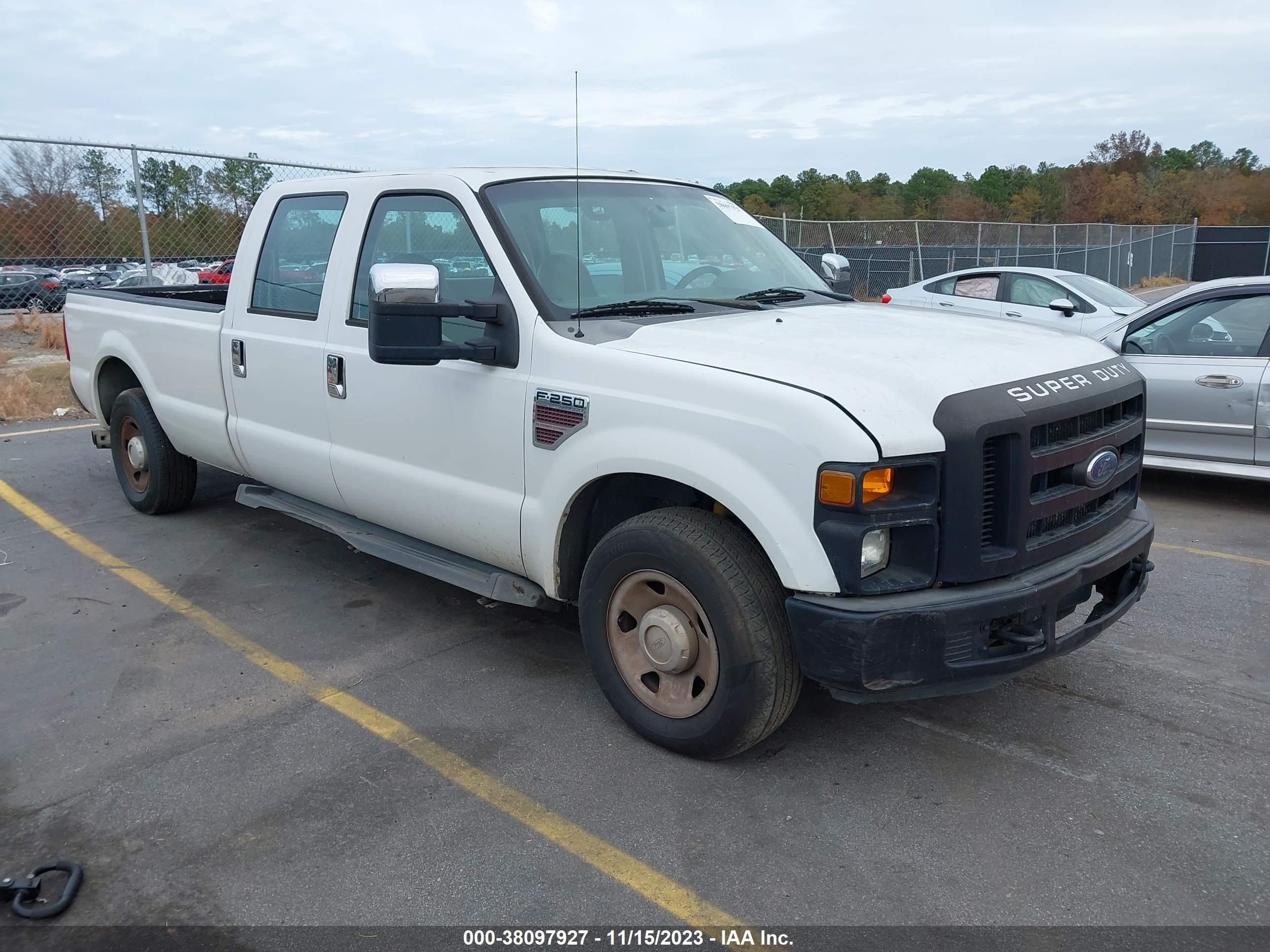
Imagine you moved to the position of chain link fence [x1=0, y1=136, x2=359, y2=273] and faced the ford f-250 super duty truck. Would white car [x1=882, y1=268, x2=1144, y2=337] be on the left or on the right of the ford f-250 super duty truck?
left

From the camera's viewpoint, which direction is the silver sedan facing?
to the viewer's left

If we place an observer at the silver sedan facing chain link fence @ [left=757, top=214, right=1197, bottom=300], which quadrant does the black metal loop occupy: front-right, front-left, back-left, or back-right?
back-left

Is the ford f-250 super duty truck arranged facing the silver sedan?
no

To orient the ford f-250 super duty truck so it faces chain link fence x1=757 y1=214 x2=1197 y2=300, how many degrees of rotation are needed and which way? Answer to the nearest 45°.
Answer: approximately 135° to its left

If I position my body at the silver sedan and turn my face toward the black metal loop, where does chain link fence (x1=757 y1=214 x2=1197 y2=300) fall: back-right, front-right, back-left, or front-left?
back-right

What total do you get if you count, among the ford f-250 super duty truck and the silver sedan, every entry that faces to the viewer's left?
1

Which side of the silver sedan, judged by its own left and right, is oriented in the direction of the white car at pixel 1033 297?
right

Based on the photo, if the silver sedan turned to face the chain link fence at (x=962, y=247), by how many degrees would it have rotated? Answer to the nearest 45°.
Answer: approximately 90° to its right

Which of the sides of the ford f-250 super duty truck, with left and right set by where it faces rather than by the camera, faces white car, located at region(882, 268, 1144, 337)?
left

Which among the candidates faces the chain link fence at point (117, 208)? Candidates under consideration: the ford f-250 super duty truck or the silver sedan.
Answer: the silver sedan

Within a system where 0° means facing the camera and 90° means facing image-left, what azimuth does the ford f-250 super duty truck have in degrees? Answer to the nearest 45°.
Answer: approximately 315°

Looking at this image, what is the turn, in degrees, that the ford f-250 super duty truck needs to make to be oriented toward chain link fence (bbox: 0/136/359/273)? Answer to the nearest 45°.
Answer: approximately 180°

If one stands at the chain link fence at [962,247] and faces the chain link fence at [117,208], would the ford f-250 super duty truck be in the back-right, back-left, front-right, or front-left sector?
front-left

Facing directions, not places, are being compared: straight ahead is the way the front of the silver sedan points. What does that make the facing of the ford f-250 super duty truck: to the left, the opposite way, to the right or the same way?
the opposite way
